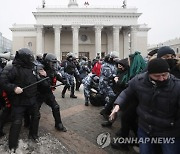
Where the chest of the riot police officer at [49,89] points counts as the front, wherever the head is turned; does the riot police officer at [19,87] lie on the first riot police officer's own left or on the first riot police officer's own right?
on the first riot police officer's own right

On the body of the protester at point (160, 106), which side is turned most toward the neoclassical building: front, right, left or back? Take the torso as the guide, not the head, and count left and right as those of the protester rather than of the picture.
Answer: back

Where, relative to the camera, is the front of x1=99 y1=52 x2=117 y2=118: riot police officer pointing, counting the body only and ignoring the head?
to the viewer's right

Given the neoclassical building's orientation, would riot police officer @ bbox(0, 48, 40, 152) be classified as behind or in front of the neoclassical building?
in front

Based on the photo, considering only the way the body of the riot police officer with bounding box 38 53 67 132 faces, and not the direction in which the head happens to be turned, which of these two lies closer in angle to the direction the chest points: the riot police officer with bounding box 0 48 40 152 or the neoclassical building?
the riot police officer

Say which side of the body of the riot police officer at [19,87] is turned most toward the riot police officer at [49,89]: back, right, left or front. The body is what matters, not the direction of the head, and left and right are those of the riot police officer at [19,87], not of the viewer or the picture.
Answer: left

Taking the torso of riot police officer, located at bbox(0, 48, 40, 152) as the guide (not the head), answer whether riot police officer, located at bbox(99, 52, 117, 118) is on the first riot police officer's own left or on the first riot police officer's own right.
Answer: on the first riot police officer's own left

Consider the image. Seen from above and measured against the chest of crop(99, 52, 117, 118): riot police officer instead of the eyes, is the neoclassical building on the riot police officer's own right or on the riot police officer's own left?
on the riot police officer's own left

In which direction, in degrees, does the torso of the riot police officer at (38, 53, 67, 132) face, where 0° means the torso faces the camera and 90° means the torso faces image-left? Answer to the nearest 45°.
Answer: approximately 315°

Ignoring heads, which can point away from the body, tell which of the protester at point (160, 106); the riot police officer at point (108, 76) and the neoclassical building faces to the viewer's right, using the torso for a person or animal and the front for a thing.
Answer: the riot police officer

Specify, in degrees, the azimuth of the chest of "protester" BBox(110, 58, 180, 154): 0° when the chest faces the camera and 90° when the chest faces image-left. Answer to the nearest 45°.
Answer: approximately 0°

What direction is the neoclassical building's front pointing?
toward the camera
